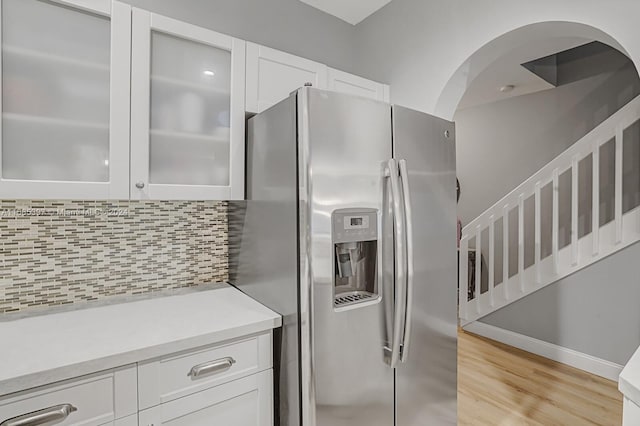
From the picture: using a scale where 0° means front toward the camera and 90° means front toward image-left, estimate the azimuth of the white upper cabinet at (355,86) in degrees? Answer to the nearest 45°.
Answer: approximately 315°

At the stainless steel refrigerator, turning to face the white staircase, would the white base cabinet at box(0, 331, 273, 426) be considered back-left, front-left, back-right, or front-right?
back-left

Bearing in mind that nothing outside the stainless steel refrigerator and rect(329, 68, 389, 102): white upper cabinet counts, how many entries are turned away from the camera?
0

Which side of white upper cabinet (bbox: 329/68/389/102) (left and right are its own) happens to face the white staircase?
left

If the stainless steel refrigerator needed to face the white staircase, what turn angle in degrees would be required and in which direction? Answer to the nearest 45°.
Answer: approximately 90° to its left
